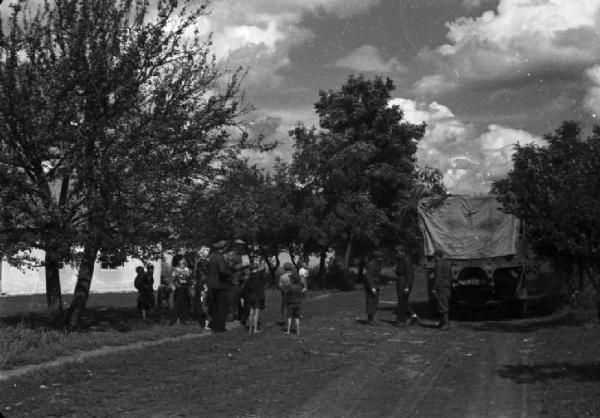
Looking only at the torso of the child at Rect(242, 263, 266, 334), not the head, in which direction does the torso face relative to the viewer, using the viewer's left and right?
facing away from the viewer

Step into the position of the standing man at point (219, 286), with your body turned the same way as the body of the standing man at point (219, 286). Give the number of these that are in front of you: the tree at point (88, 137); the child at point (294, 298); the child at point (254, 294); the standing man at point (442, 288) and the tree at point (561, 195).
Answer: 4

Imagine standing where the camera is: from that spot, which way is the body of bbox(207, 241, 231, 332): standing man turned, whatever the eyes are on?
away from the camera

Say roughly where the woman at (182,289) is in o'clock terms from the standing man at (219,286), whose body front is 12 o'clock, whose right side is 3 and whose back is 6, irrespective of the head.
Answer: The woman is roughly at 8 o'clock from the standing man.

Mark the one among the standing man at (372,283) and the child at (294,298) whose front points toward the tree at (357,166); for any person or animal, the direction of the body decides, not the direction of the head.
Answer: the child

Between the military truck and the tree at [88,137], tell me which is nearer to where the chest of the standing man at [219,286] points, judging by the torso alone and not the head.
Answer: the military truck

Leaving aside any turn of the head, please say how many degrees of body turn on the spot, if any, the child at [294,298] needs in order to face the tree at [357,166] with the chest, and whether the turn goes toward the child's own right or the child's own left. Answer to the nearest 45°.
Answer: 0° — they already face it

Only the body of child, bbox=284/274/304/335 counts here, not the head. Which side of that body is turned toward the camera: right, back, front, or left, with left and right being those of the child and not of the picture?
back
